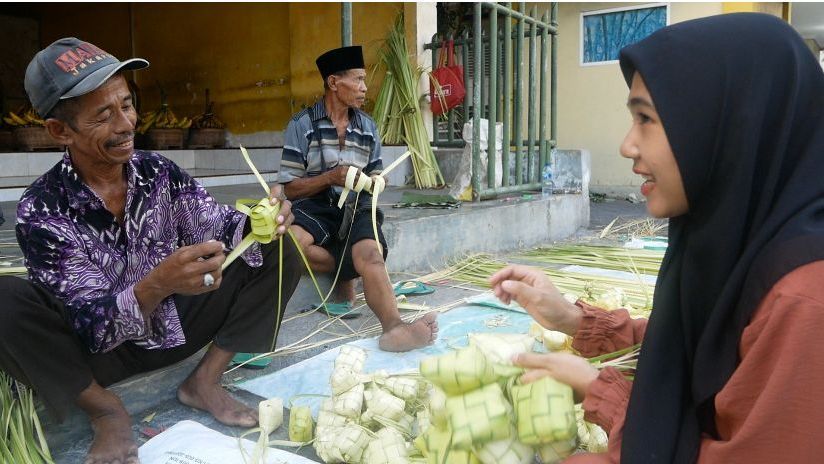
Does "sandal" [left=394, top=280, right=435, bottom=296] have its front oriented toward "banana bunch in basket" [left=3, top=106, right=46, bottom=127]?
no

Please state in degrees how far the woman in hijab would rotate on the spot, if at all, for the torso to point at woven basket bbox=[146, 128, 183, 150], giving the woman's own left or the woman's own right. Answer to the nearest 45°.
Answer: approximately 45° to the woman's own right

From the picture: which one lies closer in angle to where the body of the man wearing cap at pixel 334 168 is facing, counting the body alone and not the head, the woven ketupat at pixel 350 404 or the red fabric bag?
the woven ketupat

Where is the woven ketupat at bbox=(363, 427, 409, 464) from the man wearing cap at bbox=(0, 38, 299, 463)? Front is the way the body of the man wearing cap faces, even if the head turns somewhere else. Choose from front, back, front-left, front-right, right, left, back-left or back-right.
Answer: front

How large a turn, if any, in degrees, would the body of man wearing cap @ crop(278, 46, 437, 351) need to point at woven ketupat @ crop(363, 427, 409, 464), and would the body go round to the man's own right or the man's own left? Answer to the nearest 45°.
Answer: approximately 45° to the man's own right

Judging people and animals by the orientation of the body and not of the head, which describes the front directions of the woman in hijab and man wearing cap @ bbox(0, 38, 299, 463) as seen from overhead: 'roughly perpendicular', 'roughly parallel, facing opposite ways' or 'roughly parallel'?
roughly parallel, facing opposite ways

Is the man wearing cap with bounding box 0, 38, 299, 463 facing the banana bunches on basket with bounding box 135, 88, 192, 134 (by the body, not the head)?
no

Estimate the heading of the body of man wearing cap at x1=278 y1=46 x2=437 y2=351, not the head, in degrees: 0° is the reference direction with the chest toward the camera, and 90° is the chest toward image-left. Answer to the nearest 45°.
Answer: approximately 315°

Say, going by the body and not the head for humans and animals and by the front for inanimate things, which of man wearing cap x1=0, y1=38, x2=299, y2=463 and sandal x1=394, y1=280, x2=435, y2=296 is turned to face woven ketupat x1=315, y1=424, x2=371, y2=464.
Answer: the man wearing cap

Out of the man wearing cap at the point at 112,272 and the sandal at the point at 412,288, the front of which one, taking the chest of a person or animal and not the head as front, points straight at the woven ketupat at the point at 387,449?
the man wearing cap

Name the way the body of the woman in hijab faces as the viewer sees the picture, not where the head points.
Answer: to the viewer's left

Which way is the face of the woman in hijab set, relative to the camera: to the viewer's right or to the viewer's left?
to the viewer's left

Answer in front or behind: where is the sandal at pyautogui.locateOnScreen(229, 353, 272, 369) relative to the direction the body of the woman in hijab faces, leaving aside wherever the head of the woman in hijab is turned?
in front
